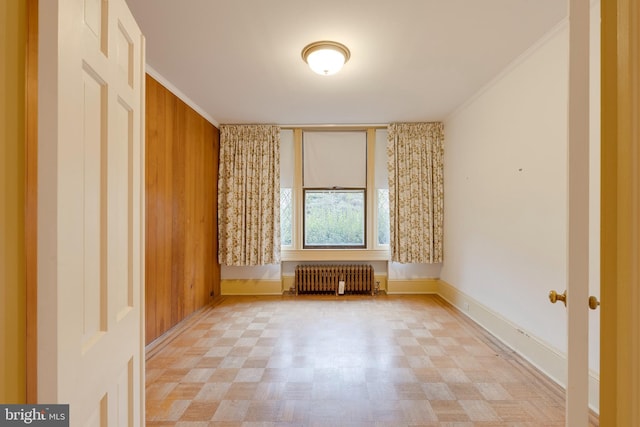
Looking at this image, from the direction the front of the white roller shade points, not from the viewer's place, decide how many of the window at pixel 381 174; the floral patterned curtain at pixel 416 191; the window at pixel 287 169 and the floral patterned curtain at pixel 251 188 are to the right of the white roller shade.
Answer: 2

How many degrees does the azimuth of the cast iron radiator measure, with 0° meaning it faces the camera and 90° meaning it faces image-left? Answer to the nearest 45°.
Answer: approximately 0°

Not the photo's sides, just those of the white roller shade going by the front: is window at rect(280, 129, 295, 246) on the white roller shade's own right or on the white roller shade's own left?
on the white roller shade's own right

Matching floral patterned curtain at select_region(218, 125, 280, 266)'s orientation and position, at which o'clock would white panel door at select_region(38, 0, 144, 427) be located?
The white panel door is roughly at 12 o'clock from the floral patterned curtain.

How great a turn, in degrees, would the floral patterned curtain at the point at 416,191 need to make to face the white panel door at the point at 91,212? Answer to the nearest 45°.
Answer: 0° — it already faces it

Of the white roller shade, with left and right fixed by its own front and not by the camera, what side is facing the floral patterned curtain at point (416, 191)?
left

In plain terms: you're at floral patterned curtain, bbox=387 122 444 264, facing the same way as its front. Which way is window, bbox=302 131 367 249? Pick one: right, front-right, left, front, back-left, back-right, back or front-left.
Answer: right

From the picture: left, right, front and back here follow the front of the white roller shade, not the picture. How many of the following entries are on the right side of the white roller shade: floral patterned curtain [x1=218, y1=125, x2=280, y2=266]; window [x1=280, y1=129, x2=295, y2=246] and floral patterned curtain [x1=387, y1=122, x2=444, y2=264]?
2
